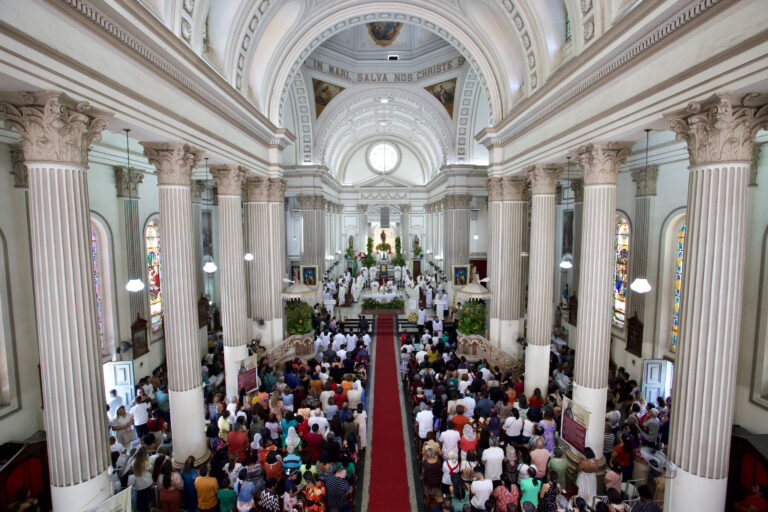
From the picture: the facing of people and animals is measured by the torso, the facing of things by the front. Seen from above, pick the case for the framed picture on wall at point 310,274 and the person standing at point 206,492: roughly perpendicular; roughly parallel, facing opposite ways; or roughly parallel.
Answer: roughly parallel, facing opposite ways

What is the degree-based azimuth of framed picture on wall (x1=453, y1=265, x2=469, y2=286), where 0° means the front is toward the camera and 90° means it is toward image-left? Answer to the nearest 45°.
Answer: approximately 0°

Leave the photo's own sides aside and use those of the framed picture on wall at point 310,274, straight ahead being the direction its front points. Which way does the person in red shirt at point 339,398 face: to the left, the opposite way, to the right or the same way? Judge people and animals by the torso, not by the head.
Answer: the opposite way

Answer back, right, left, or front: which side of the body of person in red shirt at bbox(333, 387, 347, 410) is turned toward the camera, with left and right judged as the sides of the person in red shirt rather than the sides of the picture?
back

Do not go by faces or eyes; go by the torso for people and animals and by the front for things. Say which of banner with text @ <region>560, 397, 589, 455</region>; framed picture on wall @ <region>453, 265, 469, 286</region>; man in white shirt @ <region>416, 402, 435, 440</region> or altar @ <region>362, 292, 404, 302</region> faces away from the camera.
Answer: the man in white shirt

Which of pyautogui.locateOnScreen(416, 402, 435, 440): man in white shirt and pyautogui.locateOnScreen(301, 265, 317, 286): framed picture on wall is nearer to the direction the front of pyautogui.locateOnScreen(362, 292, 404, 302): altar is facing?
the man in white shirt

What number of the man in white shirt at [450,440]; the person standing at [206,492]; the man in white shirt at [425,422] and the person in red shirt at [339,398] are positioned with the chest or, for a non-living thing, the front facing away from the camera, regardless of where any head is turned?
4

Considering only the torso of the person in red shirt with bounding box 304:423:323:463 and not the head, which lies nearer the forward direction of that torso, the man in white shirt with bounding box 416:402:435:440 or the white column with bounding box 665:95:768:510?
the man in white shirt

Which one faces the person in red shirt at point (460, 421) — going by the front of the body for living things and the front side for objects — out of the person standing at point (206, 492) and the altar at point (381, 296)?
the altar

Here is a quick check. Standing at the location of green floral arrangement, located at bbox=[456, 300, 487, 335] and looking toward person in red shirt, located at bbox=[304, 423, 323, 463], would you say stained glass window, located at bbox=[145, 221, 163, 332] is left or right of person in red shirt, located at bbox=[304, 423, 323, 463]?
right

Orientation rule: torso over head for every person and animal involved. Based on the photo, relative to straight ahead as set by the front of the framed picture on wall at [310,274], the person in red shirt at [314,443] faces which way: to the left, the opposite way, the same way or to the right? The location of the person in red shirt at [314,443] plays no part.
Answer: the opposite way

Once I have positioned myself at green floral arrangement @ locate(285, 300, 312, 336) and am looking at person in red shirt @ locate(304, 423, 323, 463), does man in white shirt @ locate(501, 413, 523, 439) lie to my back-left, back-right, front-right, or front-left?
front-left

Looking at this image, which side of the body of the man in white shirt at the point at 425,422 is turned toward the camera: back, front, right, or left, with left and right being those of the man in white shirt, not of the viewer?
back

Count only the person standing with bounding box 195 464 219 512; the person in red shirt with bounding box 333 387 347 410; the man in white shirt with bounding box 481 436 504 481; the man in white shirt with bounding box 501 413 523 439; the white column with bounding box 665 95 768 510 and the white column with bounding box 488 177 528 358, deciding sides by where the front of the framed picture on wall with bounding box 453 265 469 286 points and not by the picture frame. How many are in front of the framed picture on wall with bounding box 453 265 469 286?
6

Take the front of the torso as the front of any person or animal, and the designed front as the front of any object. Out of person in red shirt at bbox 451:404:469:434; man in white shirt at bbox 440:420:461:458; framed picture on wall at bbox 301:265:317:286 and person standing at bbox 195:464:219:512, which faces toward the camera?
the framed picture on wall

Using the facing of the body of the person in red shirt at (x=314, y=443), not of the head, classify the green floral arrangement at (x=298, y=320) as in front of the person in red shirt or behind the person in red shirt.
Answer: in front

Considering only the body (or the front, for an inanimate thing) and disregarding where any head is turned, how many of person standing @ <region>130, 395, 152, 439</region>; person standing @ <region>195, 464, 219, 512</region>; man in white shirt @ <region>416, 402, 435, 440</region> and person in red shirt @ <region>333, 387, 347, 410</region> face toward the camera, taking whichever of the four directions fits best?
0

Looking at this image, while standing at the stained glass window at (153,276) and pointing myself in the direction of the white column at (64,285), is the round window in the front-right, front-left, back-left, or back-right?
back-left

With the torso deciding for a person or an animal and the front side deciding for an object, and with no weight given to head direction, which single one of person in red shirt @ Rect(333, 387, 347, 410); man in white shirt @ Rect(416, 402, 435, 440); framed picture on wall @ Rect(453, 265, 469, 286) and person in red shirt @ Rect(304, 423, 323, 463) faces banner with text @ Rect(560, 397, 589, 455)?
the framed picture on wall

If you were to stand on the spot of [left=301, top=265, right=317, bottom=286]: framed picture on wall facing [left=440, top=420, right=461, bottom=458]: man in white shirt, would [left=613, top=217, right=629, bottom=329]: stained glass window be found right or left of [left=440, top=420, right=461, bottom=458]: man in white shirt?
left

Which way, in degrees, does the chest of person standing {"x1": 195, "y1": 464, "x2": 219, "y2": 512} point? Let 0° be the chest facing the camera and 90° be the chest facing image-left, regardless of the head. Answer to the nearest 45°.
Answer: approximately 180°

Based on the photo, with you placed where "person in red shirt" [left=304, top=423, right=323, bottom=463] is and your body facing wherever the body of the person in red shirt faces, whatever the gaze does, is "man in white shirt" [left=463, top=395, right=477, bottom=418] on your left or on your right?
on your right

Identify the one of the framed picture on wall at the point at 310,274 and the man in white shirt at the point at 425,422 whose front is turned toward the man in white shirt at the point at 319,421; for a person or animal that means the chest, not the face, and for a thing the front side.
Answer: the framed picture on wall

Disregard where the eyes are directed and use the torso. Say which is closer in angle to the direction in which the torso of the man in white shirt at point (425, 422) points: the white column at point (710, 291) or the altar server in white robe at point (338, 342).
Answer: the altar server in white robe
